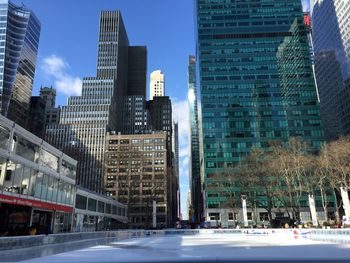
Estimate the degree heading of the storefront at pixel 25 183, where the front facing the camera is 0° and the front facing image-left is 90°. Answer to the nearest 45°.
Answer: approximately 315°
